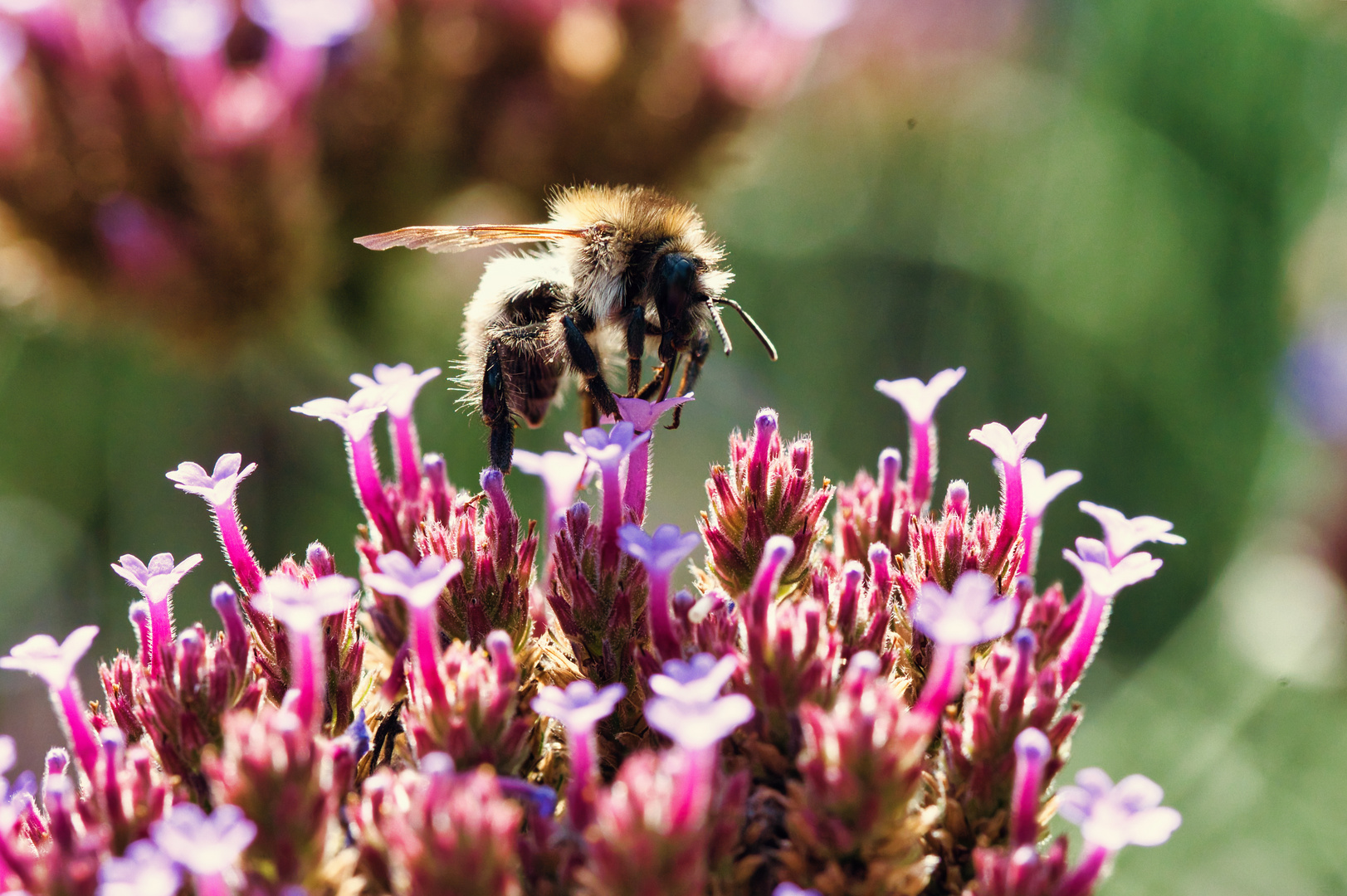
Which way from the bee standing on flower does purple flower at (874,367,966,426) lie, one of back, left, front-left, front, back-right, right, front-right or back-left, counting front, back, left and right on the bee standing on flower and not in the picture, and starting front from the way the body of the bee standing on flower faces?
front-right

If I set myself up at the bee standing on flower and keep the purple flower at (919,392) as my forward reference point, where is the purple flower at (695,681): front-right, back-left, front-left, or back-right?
front-right

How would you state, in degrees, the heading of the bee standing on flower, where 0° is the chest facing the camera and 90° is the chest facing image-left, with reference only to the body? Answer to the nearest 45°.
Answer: approximately 270°
